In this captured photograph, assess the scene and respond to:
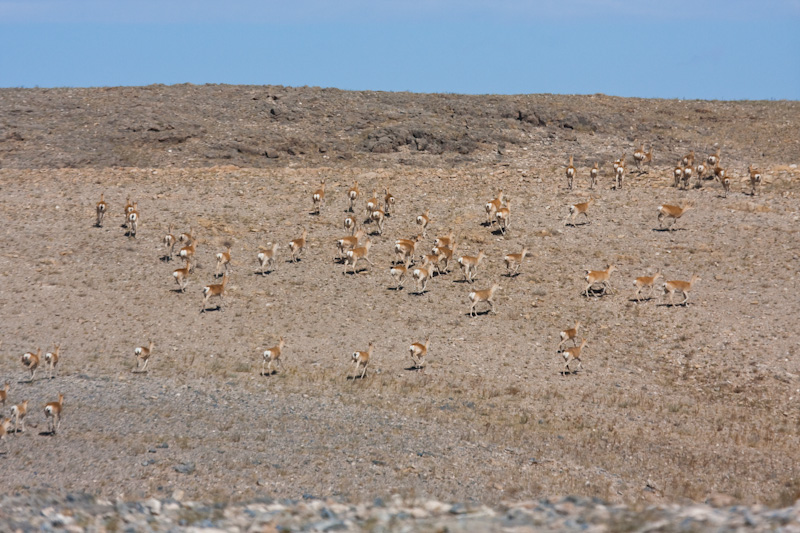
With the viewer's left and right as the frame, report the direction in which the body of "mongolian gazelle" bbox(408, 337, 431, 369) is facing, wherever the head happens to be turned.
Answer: facing away from the viewer and to the right of the viewer

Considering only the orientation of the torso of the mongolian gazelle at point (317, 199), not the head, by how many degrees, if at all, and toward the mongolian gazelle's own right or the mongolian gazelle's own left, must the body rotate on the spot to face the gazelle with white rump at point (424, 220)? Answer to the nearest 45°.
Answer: approximately 90° to the mongolian gazelle's own right

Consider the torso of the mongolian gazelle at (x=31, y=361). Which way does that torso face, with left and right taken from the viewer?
facing away from the viewer and to the right of the viewer

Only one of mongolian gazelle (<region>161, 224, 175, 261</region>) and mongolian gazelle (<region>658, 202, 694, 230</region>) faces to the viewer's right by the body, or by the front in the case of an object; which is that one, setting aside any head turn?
mongolian gazelle (<region>658, 202, 694, 230</region>)

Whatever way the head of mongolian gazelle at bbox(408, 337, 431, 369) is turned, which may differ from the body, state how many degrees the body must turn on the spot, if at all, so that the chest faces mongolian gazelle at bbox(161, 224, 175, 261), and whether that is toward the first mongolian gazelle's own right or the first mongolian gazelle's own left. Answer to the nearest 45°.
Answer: approximately 90° to the first mongolian gazelle's own left

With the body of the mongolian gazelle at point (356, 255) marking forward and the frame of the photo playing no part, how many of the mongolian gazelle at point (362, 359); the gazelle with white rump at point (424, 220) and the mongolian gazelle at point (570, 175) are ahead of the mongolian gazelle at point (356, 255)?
2

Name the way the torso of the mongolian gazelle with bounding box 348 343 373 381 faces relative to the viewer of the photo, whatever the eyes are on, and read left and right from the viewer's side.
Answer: facing away from the viewer and to the right of the viewer

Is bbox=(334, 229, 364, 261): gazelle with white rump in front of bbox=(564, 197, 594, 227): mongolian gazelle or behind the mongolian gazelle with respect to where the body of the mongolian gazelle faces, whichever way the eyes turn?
behind

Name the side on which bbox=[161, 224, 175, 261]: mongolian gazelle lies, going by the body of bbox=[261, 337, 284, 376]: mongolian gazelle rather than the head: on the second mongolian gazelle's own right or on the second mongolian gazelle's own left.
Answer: on the second mongolian gazelle's own left

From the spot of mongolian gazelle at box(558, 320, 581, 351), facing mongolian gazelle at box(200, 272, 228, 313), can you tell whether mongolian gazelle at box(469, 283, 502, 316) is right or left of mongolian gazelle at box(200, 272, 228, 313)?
right
